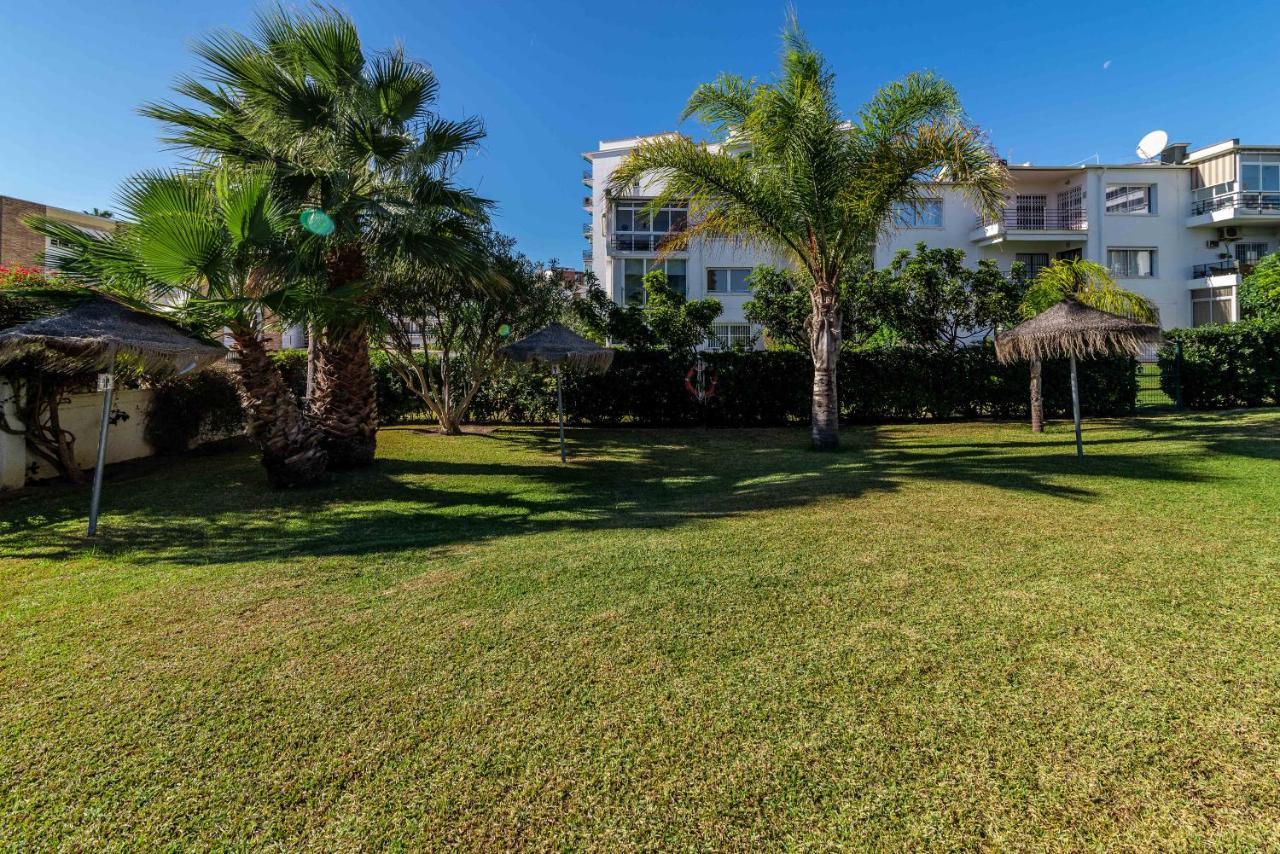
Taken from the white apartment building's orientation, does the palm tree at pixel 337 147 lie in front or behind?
in front

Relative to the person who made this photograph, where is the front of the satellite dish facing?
facing the viewer and to the left of the viewer

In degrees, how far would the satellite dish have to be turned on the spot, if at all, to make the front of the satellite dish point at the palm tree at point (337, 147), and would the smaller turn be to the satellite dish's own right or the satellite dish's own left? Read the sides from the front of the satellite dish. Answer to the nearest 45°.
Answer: approximately 45° to the satellite dish's own left

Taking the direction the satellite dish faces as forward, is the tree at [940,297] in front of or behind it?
in front

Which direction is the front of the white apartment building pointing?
toward the camera

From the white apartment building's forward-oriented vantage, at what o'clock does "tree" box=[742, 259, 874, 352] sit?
The tree is roughly at 1 o'clock from the white apartment building.

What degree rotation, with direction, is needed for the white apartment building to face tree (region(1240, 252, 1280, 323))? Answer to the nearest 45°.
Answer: approximately 90° to its left

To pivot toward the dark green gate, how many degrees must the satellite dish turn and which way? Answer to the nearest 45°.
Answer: approximately 45° to its left

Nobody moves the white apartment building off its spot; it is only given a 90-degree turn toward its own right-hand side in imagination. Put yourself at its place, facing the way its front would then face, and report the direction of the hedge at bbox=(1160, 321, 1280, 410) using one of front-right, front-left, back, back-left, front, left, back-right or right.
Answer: left

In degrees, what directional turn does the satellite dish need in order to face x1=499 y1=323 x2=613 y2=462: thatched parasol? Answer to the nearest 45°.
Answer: approximately 45° to its left

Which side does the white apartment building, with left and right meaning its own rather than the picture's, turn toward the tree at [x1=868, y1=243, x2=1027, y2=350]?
front

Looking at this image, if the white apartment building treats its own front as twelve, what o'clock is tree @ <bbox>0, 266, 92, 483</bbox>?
The tree is roughly at 1 o'clock from the white apartment building.

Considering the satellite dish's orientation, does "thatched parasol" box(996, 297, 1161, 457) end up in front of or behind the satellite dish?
in front
